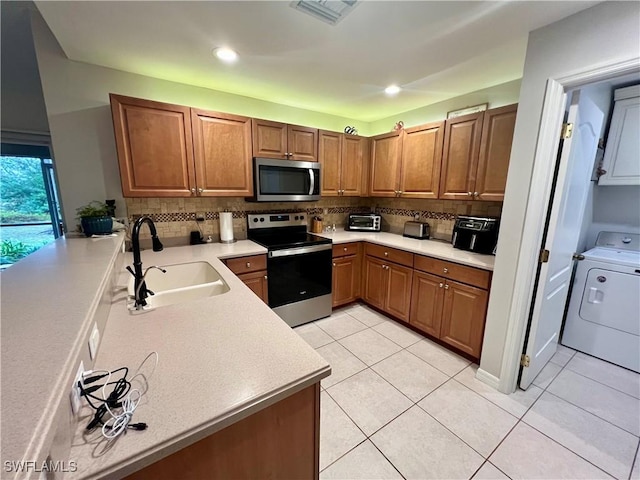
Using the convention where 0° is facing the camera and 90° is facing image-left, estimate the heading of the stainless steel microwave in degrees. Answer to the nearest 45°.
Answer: approximately 315°

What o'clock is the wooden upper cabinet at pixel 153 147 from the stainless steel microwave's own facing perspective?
The wooden upper cabinet is roughly at 4 o'clock from the stainless steel microwave.

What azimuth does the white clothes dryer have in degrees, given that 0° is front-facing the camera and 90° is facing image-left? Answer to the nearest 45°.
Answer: approximately 0°

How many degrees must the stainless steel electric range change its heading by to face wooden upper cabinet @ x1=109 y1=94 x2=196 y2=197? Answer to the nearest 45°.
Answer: approximately 135° to its right

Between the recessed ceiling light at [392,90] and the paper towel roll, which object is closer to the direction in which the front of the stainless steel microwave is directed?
the recessed ceiling light

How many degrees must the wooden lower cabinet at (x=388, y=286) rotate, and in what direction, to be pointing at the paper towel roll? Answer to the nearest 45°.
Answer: approximately 45° to its right
